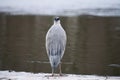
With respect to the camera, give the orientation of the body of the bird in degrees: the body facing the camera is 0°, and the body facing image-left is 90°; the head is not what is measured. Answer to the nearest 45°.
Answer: approximately 180°
